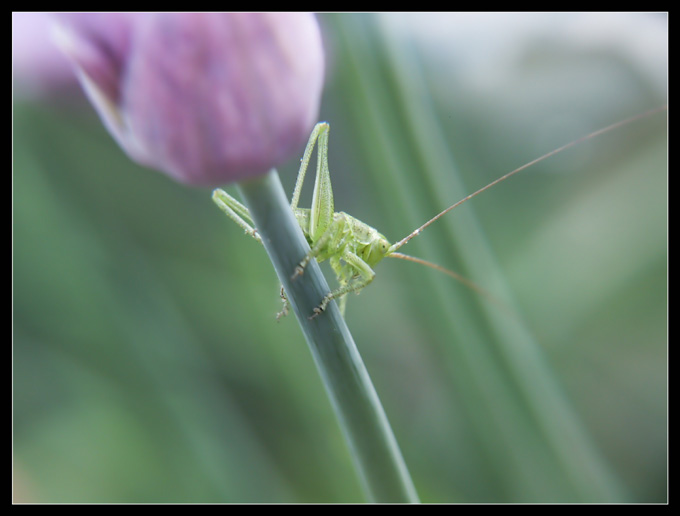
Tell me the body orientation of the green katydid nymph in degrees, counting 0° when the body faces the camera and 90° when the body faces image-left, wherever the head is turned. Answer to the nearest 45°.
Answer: approximately 270°
